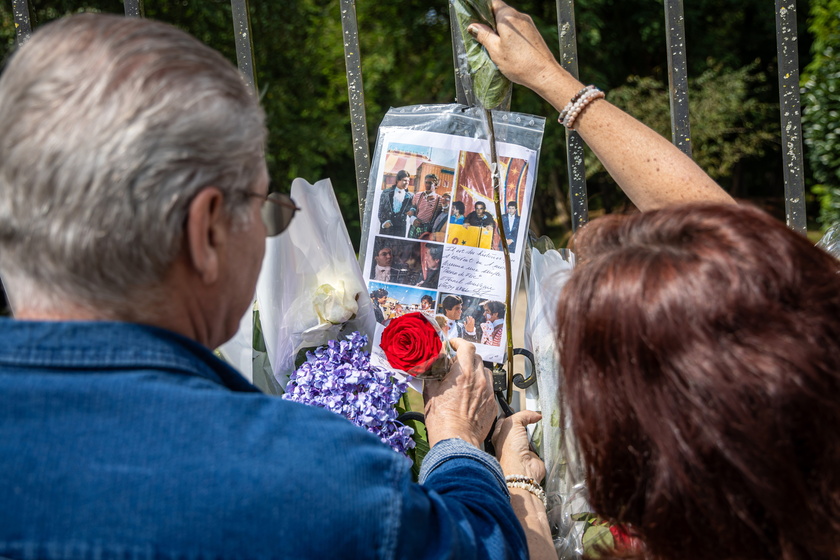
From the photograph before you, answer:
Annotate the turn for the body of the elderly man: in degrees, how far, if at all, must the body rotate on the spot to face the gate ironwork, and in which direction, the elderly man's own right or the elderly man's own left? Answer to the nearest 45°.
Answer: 0° — they already face it

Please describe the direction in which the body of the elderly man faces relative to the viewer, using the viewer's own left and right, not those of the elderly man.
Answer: facing away from the viewer and to the right of the viewer

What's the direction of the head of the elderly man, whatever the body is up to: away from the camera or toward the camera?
away from the camera

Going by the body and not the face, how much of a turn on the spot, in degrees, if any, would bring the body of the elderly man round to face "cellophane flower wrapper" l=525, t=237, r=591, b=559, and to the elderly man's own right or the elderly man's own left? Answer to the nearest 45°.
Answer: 0° — they already face it
